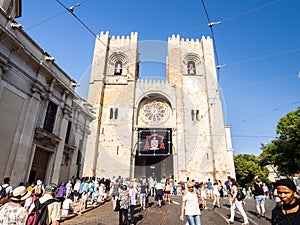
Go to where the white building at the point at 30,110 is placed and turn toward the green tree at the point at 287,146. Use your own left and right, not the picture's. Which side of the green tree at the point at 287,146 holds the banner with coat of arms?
left

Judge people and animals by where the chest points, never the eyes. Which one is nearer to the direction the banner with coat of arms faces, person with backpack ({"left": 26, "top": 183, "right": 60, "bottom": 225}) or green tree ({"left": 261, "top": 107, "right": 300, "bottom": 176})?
the person with backpack

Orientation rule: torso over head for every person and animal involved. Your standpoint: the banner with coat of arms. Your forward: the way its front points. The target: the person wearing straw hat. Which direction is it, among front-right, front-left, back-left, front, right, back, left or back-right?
front

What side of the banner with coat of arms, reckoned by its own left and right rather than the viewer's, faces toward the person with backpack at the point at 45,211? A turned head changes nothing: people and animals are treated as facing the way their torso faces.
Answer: front

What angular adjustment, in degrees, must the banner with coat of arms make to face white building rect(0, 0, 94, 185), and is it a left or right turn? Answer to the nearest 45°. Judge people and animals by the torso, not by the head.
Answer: approximately 45° to its right

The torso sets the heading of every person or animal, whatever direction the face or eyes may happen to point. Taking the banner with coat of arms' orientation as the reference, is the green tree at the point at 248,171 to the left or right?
on its left

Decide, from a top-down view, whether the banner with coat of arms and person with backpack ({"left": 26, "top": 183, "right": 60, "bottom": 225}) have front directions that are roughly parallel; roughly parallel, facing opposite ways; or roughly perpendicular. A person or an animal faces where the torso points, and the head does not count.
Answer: roughly parallel, facing opposite ways

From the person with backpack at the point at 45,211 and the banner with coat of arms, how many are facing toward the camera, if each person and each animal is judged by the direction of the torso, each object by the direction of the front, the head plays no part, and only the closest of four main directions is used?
1

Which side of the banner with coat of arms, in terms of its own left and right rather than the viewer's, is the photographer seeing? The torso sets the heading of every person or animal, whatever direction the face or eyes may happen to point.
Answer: front

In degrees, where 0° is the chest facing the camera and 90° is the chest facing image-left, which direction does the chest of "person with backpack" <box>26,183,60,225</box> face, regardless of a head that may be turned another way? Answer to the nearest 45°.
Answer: approximately 225°

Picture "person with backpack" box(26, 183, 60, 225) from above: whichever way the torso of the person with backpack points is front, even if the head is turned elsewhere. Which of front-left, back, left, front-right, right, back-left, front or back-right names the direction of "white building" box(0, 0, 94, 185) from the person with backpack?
front-left

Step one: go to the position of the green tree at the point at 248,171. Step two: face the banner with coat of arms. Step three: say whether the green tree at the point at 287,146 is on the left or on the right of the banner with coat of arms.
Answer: left
